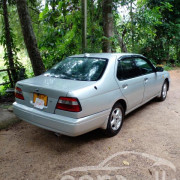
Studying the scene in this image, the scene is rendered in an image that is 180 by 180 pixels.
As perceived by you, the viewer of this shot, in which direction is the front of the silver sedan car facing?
facing away from the viewer and to the right of the viewer
